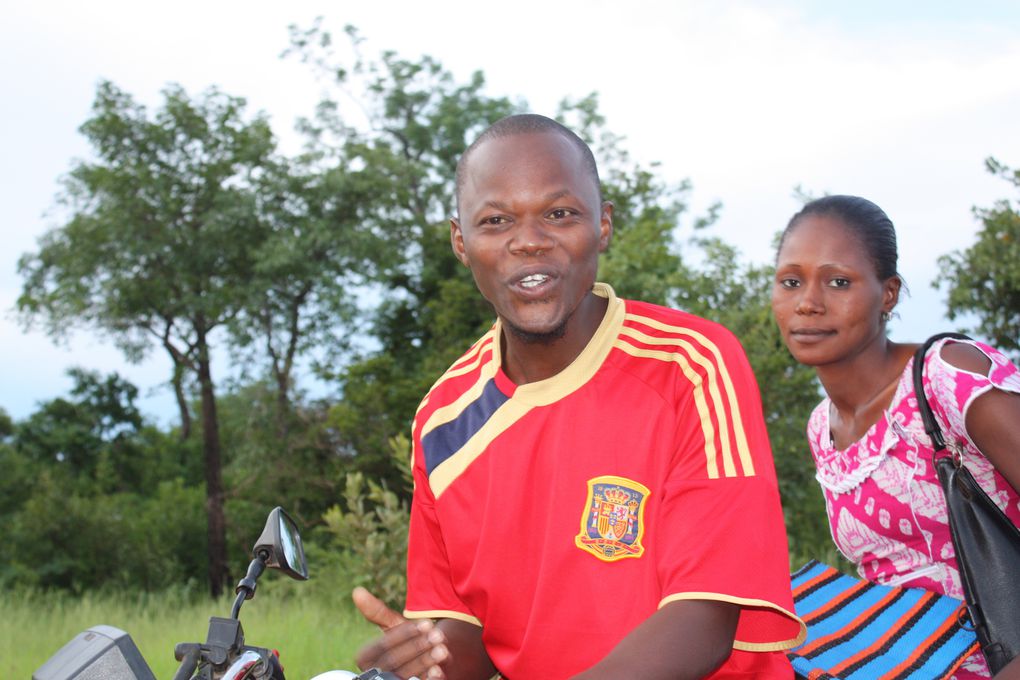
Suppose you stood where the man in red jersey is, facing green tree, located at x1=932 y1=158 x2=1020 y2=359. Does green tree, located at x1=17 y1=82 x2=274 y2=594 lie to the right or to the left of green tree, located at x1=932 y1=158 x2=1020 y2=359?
left

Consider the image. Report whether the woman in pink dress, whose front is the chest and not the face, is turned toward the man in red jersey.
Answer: yes

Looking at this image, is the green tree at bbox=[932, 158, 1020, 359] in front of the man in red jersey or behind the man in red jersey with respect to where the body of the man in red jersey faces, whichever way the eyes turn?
behind

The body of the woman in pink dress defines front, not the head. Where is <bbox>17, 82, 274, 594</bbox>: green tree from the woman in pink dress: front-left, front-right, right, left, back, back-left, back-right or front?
right

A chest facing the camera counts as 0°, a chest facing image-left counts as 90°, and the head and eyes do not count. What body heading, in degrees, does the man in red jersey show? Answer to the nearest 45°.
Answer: approximately 45°

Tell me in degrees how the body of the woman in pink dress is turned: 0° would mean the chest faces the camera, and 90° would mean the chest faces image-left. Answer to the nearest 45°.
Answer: approximately 45°

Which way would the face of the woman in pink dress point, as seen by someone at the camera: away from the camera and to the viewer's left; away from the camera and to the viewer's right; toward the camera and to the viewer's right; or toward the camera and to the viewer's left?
toward the camera and to the viewer's left

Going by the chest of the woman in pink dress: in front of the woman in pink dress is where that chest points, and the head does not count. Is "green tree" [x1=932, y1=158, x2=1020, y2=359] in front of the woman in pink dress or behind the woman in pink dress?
behind
